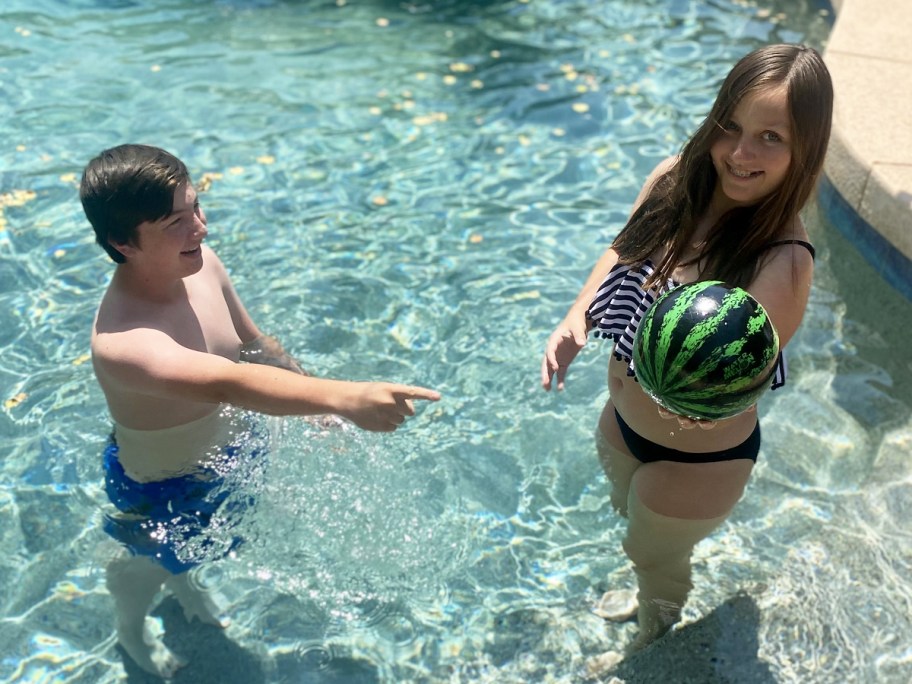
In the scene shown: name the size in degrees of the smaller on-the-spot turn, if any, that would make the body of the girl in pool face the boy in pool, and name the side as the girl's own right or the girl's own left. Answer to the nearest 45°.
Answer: approximately 45° to the girl's own right

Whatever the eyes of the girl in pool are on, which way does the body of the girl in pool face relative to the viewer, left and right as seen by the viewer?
facing the viewer and to the left of the viewer
